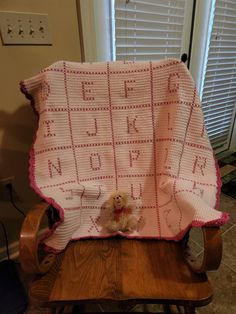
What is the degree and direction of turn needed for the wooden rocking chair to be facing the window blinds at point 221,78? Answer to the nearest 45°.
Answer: approximately 135° to its left

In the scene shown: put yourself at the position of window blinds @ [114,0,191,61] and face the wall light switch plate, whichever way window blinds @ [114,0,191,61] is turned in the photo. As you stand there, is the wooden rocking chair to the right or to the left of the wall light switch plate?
left

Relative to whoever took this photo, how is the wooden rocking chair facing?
facing the viewer

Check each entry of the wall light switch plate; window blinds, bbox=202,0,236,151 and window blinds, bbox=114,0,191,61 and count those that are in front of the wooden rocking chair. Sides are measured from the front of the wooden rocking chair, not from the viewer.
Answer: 0

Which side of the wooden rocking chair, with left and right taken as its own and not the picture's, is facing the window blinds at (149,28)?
back

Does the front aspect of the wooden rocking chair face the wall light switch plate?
no
